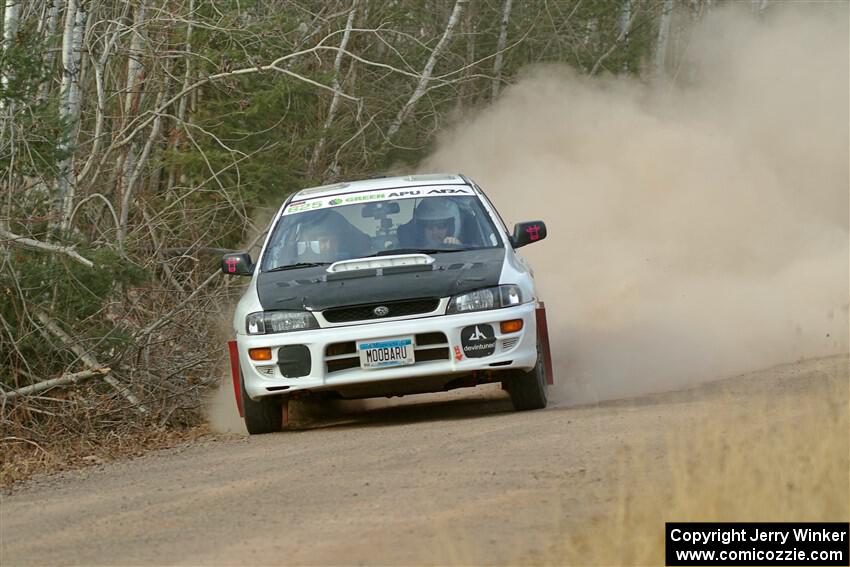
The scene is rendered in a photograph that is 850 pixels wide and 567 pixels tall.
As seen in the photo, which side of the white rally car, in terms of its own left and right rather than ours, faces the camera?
front
